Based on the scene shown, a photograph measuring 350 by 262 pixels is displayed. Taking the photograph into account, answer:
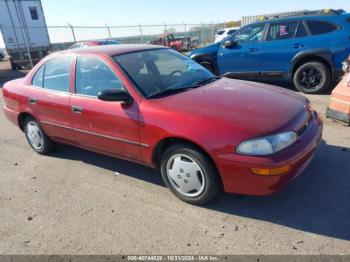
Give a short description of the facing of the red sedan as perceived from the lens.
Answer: facing the viewer and to the right of the viewer

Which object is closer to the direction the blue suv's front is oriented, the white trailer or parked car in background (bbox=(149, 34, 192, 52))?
the white trailer

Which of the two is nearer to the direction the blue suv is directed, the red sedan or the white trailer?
the white trailer

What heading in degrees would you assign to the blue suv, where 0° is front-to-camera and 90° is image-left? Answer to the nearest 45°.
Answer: approximately 90°

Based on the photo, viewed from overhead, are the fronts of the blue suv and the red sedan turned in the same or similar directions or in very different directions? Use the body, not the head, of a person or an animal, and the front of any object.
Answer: very different directions

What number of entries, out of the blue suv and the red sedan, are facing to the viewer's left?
1

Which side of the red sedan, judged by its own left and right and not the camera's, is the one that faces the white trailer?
back

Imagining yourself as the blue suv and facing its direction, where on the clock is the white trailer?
The white trailer is roughly at 1 o'clock from the blue suv.

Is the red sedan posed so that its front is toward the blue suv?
no

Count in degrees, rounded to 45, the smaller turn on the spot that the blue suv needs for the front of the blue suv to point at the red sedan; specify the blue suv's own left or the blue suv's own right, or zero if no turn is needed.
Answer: approximately 90° to the blue suv's own left

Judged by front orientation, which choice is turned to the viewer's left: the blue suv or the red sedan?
the blue suv
